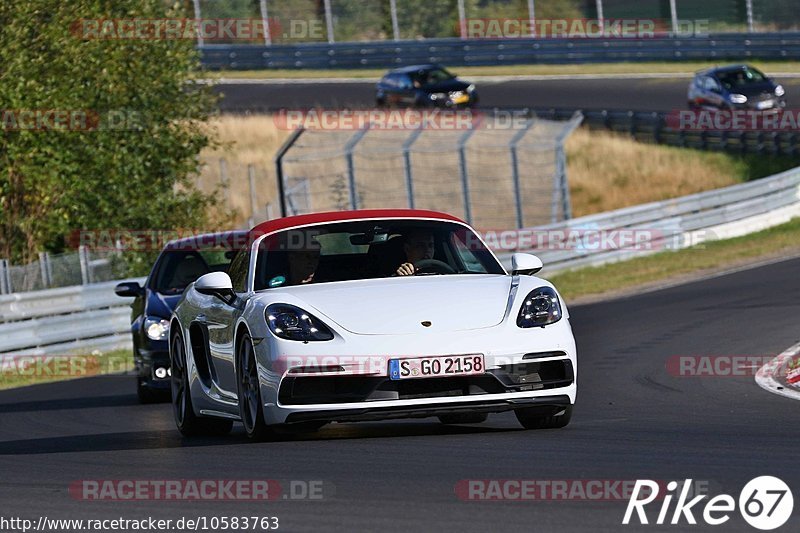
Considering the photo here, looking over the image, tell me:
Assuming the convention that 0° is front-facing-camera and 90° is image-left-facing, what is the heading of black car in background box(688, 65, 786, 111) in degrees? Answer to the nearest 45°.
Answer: approximately 315°

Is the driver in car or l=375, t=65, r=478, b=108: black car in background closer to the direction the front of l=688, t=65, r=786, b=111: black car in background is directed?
the driver in car

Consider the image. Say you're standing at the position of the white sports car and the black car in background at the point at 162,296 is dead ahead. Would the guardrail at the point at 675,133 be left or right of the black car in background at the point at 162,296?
right

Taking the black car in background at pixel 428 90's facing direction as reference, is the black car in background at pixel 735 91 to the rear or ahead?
ahead

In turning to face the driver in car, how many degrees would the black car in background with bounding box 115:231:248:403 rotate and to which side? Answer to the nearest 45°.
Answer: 0° — it already faces them

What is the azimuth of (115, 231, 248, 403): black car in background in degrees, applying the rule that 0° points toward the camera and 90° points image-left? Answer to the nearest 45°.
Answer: approximately 0°

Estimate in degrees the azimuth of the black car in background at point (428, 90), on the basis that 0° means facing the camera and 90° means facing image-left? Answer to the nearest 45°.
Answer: approximately 315°

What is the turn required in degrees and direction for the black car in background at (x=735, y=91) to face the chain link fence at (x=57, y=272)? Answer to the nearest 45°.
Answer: approximately 90° to its right

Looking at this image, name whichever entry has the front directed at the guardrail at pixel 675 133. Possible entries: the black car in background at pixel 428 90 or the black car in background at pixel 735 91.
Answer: the black car in background at pixel 428 90

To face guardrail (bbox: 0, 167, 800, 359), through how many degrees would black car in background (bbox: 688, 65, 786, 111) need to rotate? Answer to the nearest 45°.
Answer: approximately 45° to its right
